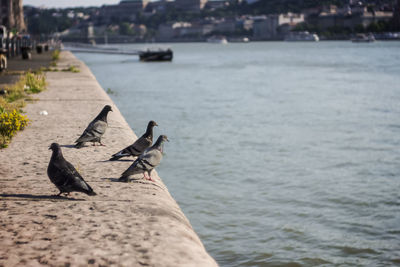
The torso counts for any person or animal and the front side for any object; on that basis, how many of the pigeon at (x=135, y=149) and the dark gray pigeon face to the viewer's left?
1

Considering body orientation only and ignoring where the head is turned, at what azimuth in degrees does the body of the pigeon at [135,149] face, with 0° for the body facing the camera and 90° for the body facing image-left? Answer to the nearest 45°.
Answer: approximately 270°

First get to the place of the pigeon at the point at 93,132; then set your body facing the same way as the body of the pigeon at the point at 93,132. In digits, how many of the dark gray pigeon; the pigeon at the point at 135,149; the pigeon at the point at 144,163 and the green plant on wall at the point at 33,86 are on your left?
1

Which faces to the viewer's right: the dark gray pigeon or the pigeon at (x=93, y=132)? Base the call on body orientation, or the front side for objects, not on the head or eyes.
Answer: the pigeon

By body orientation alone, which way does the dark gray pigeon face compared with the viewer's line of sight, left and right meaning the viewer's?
facing to the left of the viewer

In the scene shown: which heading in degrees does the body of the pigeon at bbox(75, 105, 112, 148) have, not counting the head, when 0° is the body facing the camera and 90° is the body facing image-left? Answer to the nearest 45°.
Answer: approximately 270°

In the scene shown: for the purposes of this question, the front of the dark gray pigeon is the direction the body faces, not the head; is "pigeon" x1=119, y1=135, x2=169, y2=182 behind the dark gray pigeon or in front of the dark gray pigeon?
behind

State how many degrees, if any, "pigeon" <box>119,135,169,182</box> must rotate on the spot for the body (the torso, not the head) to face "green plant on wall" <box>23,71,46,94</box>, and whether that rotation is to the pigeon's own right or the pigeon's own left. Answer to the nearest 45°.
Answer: approximately 90° to the pigeon's own left

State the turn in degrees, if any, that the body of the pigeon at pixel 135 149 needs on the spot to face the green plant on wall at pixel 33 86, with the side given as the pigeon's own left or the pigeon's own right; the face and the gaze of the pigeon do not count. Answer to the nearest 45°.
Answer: approximately 90° to the pigeon's own left

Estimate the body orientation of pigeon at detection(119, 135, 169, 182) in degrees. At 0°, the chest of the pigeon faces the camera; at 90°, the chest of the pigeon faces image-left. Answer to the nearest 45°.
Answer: approximately 270°

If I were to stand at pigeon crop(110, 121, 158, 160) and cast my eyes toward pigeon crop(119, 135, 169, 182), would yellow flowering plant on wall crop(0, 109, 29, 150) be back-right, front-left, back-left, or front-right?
back-right

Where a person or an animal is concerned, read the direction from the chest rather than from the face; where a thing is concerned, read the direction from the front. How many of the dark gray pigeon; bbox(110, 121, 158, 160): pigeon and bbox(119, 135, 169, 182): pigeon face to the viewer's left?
1

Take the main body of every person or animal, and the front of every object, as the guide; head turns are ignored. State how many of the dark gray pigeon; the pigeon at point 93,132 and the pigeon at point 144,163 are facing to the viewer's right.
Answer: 2

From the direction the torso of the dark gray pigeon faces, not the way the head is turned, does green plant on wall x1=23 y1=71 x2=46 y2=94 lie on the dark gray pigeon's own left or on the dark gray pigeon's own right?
on the dark gray pigeon's own right

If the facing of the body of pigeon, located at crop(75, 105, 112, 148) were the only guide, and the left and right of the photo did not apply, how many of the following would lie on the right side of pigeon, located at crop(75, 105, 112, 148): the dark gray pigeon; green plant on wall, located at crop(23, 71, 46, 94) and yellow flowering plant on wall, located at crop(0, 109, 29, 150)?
1

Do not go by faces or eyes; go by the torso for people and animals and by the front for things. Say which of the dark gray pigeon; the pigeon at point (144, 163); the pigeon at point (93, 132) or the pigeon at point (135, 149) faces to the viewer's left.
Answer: the dark gray pigeon
